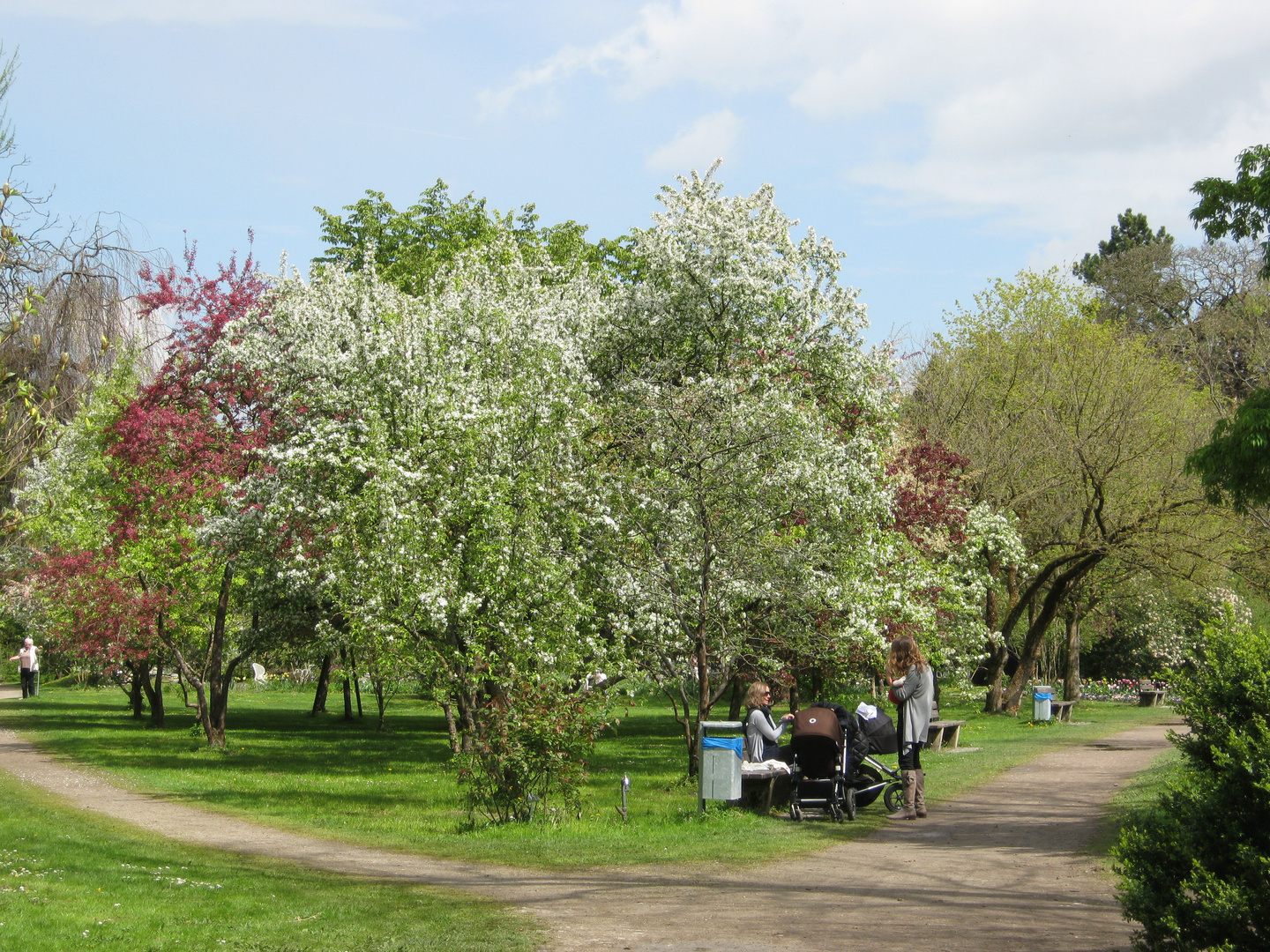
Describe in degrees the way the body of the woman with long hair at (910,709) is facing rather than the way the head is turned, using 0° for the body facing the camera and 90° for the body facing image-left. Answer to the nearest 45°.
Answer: approximately 90°

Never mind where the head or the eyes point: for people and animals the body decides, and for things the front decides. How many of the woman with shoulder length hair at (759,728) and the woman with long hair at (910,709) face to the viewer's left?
1

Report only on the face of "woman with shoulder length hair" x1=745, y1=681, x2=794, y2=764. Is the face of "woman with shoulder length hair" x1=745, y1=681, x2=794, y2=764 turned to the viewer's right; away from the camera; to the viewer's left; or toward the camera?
to the viewer's right

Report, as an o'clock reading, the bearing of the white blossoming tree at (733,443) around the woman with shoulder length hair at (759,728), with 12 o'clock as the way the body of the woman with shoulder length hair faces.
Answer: The white blossoming tree is roughly at 9 o'clock from the woman with shoulder length hair.

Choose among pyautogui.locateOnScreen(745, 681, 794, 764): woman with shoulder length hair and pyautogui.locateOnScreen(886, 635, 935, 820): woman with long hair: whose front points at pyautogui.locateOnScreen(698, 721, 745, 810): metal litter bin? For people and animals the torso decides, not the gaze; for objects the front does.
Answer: pyautogui.locateOnScreen(886, 635, 935, 820): woman with long hair

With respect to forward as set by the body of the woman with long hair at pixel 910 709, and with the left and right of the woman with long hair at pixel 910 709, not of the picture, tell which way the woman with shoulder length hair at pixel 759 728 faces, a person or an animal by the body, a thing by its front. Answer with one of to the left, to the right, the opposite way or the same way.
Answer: the opposite way

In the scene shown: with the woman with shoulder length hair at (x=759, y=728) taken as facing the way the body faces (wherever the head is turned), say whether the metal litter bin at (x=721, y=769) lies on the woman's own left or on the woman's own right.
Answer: on the woman's own right

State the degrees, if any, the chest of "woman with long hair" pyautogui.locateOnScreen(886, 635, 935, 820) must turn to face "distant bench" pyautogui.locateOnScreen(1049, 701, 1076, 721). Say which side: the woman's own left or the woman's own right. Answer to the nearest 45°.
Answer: approximately 90° to the woman's own right

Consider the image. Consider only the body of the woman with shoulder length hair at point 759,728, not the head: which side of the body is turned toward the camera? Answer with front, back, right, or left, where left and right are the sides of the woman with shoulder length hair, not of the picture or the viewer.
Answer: right
